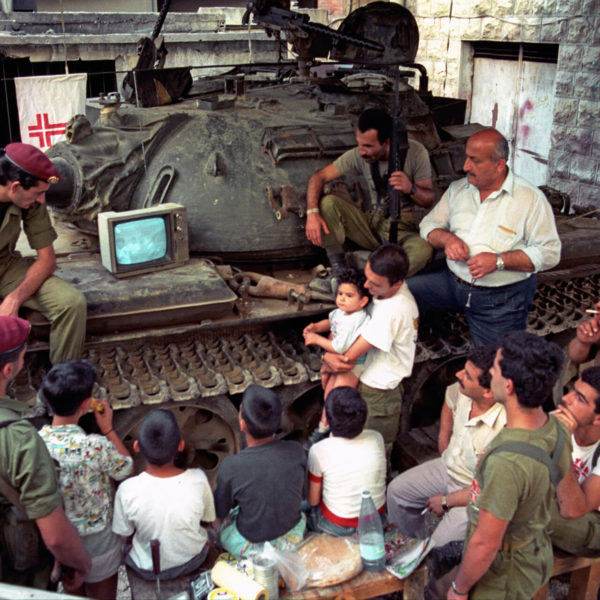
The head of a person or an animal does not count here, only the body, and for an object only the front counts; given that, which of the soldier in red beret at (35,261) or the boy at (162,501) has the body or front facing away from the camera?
the boy

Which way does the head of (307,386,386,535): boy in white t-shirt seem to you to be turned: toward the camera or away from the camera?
away from the camera

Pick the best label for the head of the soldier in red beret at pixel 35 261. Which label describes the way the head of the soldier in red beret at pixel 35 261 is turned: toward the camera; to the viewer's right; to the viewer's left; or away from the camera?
to the viewer's right

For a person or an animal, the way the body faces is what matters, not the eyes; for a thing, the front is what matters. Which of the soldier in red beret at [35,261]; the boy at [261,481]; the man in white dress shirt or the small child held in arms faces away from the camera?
the boy

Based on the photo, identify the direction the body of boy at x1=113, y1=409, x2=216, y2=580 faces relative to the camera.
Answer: away from the camera

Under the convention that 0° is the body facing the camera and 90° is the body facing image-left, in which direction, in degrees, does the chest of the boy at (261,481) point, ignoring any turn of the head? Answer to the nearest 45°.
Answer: approximately 180°

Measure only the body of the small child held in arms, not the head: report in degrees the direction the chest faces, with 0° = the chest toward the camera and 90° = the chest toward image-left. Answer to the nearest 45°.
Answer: approximately 45°

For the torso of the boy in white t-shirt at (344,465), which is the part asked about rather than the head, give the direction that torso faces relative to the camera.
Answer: away from the camera

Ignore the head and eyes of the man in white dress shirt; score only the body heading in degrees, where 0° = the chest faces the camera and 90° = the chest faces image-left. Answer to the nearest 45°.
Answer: approximately 45°
